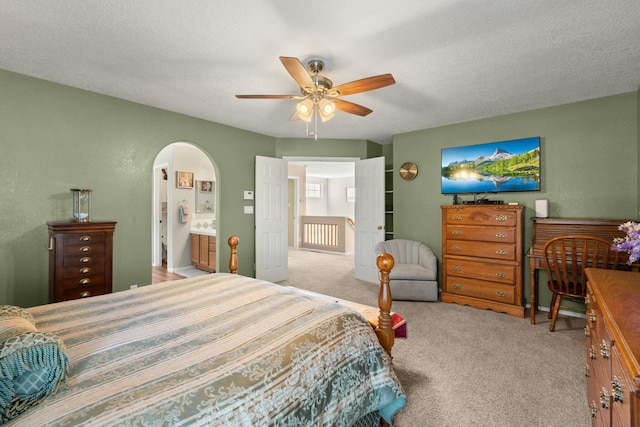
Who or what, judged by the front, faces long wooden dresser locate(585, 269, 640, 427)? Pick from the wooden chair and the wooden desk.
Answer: the wooden desk

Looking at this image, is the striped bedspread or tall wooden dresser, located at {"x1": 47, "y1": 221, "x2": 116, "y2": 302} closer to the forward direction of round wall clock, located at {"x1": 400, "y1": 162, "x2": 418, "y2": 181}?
the striped bedspread

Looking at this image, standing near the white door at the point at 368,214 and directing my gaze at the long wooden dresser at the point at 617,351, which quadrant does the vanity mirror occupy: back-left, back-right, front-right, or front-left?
back-right

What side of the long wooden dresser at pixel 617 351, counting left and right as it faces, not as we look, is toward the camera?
left

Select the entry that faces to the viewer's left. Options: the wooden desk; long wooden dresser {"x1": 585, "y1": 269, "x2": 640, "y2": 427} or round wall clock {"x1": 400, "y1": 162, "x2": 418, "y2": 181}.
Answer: the long wooden dresser

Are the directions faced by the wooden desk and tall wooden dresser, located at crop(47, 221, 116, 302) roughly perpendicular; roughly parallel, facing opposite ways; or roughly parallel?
roughly perpendicular

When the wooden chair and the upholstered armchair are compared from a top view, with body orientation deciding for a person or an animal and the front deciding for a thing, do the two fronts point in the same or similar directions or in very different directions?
very different directions

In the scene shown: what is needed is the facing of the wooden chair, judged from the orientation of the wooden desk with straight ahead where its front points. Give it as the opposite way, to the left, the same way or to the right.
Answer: the opposite way

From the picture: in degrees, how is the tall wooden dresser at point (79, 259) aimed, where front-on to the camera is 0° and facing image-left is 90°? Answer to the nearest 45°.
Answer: approximately 0°

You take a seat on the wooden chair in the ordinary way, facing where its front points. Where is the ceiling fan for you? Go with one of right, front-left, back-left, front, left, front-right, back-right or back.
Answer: back-left

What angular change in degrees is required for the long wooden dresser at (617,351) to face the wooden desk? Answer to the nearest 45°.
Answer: approximately 90° to its right

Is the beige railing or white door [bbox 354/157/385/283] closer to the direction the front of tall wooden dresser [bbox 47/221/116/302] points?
the white door

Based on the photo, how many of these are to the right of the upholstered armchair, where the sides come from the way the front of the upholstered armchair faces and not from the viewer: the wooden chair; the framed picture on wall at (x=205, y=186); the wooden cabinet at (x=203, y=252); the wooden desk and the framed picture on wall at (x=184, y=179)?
3

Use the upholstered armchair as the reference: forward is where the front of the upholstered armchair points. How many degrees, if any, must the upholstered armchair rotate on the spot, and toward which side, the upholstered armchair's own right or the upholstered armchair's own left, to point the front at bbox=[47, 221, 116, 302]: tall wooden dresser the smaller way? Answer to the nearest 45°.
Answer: approximately 45° to the upholstered armchair's own right

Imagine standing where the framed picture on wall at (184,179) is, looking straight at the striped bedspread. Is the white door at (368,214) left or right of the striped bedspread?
left
